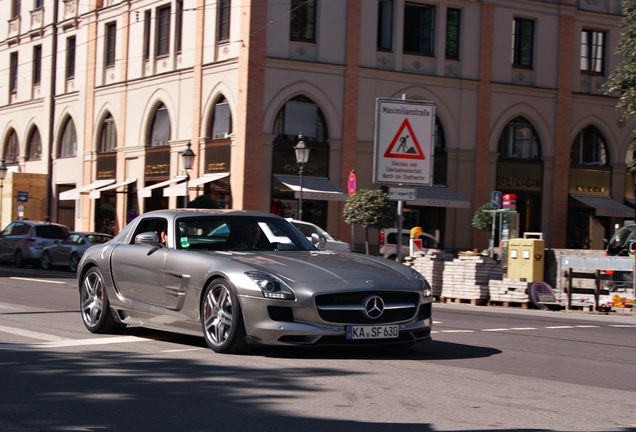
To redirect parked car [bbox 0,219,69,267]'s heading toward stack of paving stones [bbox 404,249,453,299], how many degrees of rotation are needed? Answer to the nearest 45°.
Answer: approximately 180°

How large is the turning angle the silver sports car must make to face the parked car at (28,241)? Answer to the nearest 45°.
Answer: approximately 135° to its left

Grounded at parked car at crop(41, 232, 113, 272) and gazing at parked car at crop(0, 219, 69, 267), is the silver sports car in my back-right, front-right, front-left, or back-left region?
back-left

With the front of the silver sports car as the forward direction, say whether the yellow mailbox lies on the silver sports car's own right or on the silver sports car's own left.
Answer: on the silver sports car's own left

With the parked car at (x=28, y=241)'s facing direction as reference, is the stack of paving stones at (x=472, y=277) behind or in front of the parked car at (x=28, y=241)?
behind

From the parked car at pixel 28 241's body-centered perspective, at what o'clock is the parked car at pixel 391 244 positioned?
the parked car at pixel 391 244 is roughly at 5 o'clock from the parked car at pixel 28 241.

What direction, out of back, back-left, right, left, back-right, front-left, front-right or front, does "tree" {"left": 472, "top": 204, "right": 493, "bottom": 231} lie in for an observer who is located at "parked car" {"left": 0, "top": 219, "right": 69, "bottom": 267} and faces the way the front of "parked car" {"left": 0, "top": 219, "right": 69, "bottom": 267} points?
back-right

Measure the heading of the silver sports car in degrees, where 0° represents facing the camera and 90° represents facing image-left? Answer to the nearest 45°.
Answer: approximately 315°

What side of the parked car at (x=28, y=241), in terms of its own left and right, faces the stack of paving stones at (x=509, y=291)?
back

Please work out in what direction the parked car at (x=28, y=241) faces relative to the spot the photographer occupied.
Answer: facing away from the viewer and to the left of the viewer
